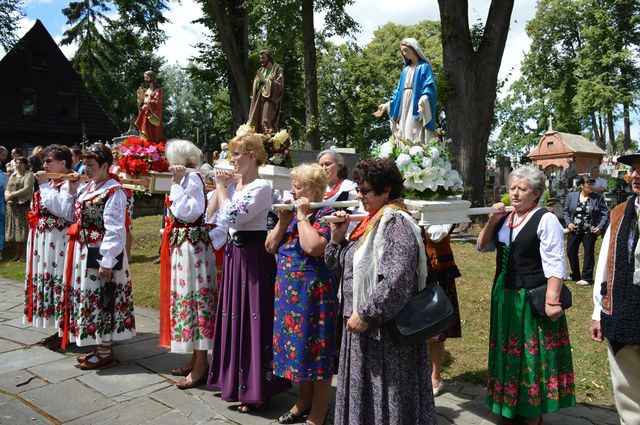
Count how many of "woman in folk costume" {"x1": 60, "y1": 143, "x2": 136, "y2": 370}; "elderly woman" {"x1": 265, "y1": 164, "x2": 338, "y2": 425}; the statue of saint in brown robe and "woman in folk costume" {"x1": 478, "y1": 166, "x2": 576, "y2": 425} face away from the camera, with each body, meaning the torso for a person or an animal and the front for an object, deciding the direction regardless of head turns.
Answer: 0

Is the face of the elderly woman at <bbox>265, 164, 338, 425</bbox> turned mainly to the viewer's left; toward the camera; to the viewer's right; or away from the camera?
to the viewer's left

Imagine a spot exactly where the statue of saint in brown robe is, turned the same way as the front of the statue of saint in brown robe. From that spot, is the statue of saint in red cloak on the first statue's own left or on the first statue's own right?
on the first statue's own right

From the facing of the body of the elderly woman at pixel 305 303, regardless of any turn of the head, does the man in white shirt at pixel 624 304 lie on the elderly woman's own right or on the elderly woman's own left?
on the elderly woman's own left

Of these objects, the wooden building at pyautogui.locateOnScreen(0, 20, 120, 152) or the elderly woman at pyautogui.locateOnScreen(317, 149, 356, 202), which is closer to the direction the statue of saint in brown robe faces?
the elderly woman

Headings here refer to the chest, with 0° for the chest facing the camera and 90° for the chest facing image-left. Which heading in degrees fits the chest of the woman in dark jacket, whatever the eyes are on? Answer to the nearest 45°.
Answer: approximately 0°

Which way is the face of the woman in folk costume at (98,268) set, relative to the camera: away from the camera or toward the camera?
toward the camera

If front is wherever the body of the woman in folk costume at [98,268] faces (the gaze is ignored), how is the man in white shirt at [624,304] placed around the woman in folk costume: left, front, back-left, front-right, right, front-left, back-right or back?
left

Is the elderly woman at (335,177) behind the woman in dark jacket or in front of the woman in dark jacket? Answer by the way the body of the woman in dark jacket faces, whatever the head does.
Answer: in front

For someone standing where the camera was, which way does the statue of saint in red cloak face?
facing the viewer and to the left of the viewer

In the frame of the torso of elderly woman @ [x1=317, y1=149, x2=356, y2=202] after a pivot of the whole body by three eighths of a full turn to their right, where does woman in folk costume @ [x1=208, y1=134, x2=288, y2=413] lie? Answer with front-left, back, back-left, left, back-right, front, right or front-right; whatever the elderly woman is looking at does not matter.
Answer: back-left

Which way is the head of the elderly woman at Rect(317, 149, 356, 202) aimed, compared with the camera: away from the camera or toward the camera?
toward the camera
